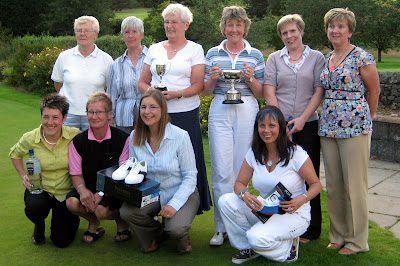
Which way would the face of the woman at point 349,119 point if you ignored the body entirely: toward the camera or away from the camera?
toward the camera

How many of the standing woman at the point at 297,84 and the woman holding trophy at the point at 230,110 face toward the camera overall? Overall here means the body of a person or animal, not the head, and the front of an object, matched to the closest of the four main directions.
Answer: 2

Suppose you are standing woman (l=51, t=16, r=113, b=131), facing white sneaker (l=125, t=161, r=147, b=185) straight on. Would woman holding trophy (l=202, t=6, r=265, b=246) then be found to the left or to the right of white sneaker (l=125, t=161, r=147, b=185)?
left

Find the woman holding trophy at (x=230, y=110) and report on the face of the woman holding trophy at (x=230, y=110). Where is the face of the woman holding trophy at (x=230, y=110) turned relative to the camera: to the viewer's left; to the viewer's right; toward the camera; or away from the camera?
toward the camera

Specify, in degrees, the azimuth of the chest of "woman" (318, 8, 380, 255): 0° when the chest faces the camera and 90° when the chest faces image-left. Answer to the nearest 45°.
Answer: approximately 45°

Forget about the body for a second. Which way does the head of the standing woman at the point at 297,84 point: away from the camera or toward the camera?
toward the camera

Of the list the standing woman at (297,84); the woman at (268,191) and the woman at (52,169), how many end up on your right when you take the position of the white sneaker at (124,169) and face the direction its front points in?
1

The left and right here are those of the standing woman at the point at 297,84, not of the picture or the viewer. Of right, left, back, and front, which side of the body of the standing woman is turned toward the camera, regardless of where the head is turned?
front

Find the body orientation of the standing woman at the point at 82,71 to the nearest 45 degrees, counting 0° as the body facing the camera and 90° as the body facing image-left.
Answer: approximately 0°

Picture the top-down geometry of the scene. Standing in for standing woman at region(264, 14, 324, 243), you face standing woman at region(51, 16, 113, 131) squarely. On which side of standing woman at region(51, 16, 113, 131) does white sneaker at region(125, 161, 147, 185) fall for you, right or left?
left

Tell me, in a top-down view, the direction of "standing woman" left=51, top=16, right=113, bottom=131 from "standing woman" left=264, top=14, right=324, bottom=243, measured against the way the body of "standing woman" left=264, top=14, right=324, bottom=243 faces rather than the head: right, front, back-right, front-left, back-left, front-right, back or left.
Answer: right

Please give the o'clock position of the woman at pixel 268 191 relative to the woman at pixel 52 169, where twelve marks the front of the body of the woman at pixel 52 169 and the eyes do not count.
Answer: the woman at pixel 268 191 is roughly at 10 o'clock from the woman at pixel 52 169.

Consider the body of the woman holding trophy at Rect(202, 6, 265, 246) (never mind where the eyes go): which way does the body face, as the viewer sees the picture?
toward the camera

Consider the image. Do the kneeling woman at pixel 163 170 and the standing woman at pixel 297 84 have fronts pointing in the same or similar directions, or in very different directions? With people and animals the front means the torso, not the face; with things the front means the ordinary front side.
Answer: same or similar directions

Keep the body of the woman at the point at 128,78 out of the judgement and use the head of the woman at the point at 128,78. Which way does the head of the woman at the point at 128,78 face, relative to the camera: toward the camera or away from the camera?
toward the camera
